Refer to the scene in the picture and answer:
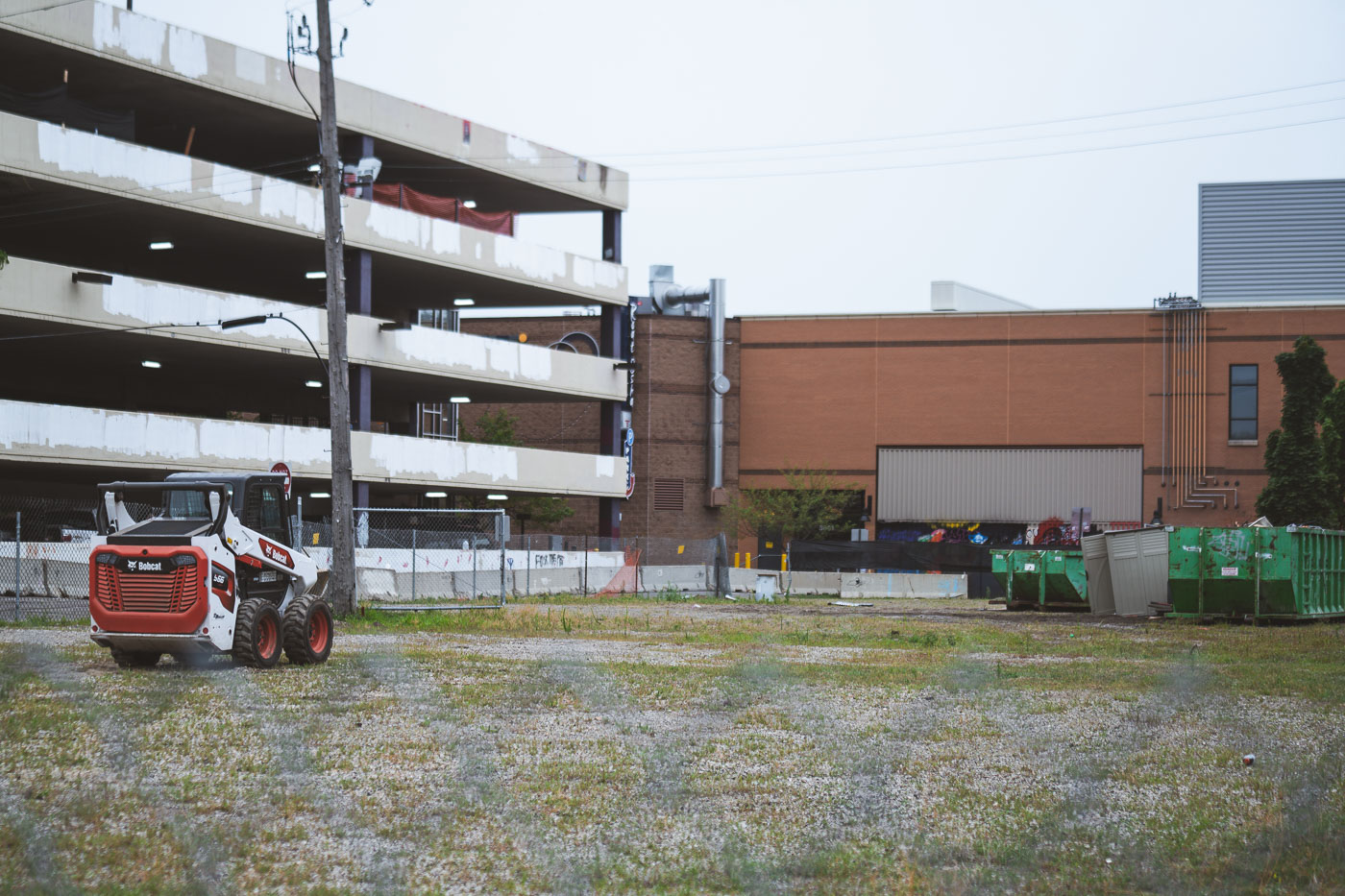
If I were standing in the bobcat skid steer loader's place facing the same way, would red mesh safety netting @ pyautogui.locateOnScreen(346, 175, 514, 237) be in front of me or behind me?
in front

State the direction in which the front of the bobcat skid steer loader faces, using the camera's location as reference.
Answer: facing away from the viewer and to the right of the viewer

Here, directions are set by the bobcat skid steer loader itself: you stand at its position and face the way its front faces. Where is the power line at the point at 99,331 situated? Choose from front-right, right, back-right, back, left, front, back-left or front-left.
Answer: front-left

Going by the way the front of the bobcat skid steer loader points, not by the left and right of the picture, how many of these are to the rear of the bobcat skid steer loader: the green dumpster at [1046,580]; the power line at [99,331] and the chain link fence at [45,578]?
0

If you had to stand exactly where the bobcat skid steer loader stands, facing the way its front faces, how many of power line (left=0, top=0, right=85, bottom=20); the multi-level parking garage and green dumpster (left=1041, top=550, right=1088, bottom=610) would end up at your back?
0

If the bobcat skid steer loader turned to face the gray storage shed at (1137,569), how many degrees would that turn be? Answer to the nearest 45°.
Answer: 0° — it already faces it

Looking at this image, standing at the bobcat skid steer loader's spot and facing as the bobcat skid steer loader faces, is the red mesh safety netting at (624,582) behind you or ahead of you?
ahead

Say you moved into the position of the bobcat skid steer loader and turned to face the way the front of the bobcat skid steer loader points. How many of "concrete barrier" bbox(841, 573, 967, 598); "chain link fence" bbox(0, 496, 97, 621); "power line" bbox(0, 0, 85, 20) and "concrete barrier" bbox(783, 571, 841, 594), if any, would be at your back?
0

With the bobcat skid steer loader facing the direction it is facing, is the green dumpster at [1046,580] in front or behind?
in front

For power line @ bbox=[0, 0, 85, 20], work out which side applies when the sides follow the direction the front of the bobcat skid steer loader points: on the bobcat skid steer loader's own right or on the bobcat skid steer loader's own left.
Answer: on the bobcat skid steer loader's own left

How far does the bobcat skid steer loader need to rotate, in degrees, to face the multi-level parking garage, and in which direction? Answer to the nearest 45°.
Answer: approximately 45° to its left

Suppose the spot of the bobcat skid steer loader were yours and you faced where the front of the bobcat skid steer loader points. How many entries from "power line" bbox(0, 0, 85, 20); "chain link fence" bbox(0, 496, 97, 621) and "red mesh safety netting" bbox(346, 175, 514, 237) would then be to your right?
0

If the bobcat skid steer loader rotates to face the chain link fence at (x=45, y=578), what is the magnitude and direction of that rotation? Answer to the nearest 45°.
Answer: approximately 45° to its left
